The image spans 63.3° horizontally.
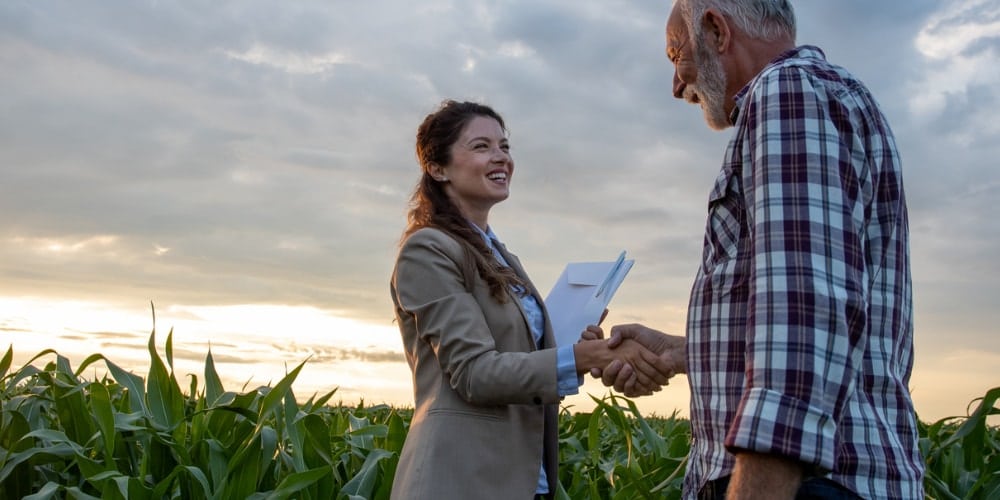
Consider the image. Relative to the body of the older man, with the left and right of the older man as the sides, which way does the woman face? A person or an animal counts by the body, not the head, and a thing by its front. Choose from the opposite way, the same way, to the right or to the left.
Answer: the opposite way

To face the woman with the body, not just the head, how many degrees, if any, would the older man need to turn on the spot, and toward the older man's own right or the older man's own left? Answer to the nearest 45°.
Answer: approximately 45° to the older man's own right

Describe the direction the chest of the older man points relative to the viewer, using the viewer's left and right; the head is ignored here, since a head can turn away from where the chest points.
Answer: facing to the left of the viewer

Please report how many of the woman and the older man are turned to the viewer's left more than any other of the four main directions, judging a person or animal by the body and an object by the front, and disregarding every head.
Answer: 1

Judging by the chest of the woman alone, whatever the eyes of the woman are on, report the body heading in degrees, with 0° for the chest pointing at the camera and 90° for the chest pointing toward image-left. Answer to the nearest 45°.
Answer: approximately 270°

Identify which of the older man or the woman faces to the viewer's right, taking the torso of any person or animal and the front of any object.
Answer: the woman

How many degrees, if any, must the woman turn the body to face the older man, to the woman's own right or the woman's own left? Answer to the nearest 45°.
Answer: approximately 45° to the woman's own right
